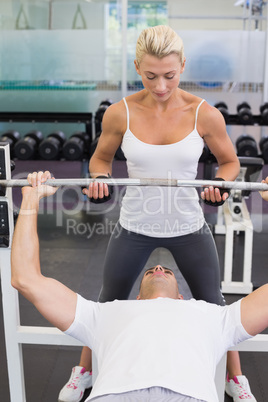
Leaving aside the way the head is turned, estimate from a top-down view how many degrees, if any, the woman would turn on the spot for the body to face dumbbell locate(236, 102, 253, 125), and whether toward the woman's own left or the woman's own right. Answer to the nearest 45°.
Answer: approximately 180°

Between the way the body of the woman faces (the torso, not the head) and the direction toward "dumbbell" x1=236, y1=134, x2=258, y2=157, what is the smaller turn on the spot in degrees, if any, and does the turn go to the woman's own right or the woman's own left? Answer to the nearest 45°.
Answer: approximately 180°

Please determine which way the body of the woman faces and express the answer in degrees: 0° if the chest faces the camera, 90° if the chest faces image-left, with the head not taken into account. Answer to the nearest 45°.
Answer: approximately 0°

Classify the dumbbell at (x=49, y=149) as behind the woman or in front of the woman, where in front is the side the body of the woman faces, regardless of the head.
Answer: behind

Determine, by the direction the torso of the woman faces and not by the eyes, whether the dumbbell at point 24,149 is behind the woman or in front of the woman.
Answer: behind

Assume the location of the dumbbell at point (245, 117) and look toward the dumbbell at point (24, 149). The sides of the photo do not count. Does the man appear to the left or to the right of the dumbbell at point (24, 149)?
left
